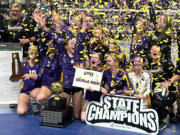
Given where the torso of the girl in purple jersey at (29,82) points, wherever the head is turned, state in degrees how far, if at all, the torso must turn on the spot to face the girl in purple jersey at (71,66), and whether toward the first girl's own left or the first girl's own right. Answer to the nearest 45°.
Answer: approximately 45° to the first girl's own left

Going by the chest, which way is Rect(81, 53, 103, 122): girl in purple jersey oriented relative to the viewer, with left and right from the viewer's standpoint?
facing the viewer and to the left of the viewer

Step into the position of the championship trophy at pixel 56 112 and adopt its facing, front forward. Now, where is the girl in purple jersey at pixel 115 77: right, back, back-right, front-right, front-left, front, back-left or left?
back-left

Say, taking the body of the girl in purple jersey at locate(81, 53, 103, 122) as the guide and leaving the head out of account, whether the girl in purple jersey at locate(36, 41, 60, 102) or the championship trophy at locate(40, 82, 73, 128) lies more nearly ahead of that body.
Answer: the championship trophy

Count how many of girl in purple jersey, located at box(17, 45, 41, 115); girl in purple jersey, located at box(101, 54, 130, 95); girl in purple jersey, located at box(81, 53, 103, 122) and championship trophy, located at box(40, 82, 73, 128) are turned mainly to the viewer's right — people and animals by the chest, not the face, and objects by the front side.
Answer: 0

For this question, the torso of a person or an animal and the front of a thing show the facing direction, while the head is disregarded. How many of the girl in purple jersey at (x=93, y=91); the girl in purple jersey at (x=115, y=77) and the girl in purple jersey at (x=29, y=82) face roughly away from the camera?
0

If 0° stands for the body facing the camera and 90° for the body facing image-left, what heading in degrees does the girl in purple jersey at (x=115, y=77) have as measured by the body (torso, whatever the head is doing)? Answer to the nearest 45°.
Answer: approximately 45°

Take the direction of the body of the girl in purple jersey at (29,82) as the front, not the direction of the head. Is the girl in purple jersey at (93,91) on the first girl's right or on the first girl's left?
on the first girl's left

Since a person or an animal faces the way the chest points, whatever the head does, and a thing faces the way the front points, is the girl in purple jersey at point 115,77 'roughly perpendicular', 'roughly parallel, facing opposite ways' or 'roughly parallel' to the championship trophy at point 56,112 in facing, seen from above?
roughly parallel

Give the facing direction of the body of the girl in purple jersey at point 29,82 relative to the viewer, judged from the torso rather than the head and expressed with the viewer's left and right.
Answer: facing the viewer

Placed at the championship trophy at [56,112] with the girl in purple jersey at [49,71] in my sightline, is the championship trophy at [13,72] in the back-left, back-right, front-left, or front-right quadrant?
front-left
